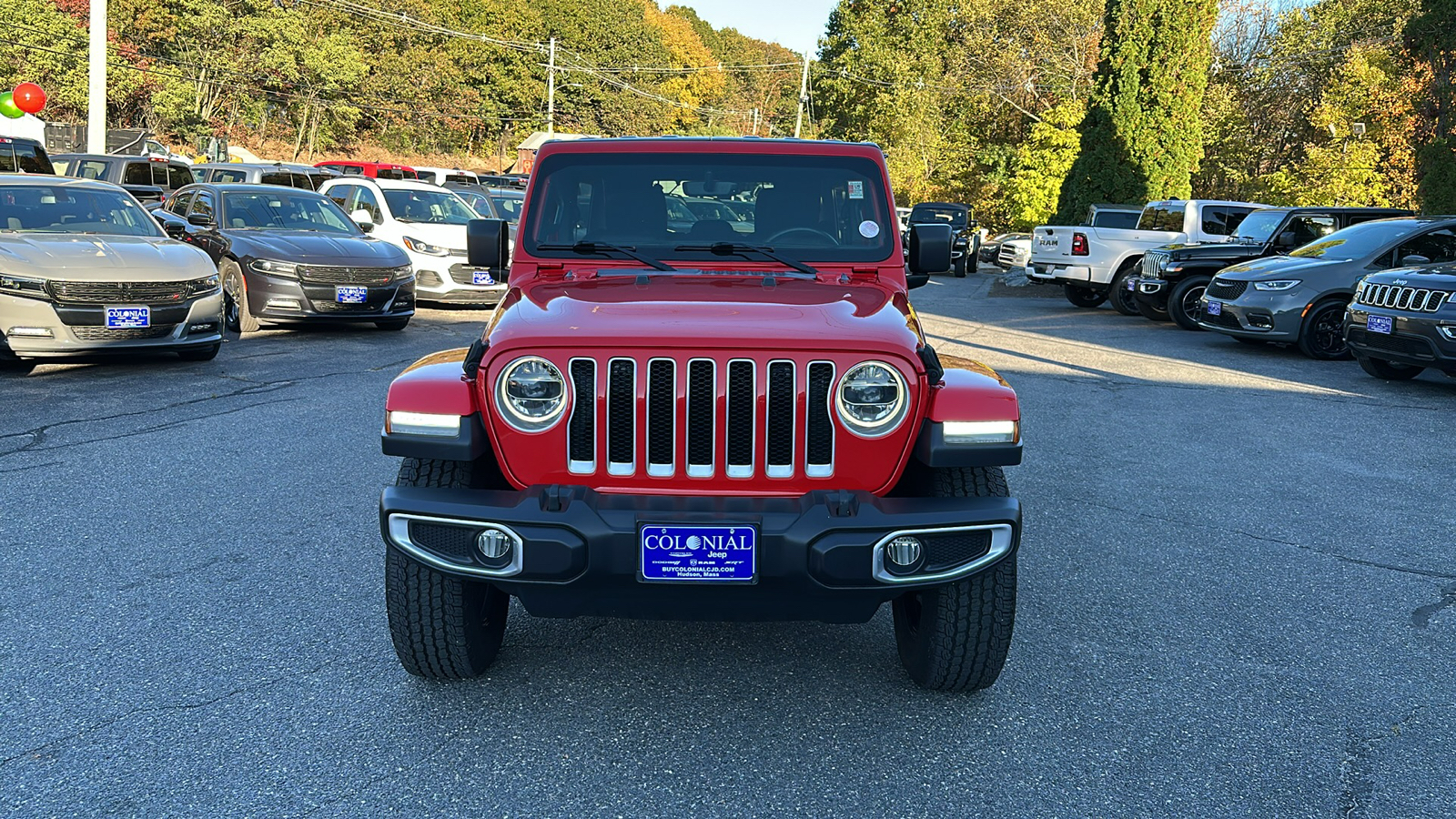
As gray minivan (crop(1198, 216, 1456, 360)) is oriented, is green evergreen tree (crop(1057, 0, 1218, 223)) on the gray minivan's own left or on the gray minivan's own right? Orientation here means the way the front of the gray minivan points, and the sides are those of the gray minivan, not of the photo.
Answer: on the gray minivan's own right

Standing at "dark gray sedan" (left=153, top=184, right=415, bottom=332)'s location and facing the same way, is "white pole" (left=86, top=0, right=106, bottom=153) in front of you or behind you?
behind

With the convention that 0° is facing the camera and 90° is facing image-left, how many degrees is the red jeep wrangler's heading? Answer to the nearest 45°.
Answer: approximately 0°

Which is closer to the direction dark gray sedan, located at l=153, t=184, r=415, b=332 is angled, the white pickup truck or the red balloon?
the white pickup truck

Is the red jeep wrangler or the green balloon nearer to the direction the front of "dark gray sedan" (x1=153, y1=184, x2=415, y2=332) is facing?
the red jeep wrangler

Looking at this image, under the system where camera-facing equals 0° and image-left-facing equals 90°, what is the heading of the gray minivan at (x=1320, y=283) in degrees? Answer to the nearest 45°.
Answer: approximately 45°

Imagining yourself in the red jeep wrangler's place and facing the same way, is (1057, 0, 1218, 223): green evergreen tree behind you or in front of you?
behind
